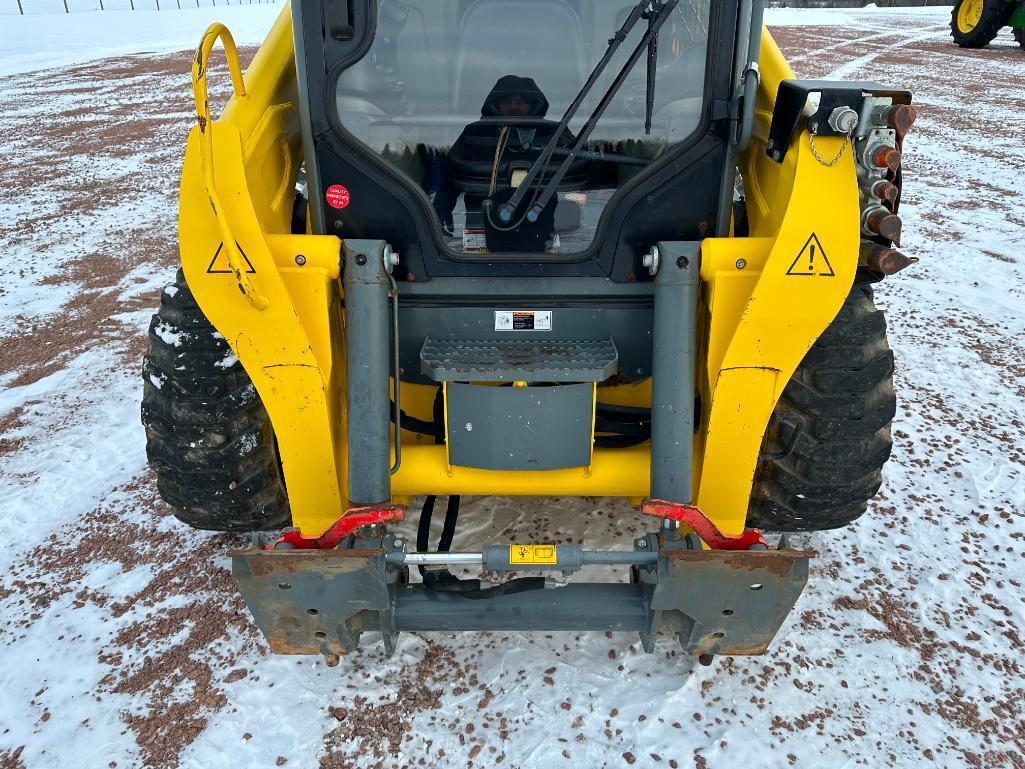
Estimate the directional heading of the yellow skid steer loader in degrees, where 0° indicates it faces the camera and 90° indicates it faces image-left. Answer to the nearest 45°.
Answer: approximately 0°

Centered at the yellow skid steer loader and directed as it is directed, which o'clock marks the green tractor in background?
The green tractor in background is roughly at 7 o'clock from the yellow skid steer loader.

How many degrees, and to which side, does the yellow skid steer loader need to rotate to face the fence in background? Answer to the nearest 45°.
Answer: approximately 135° to its right
